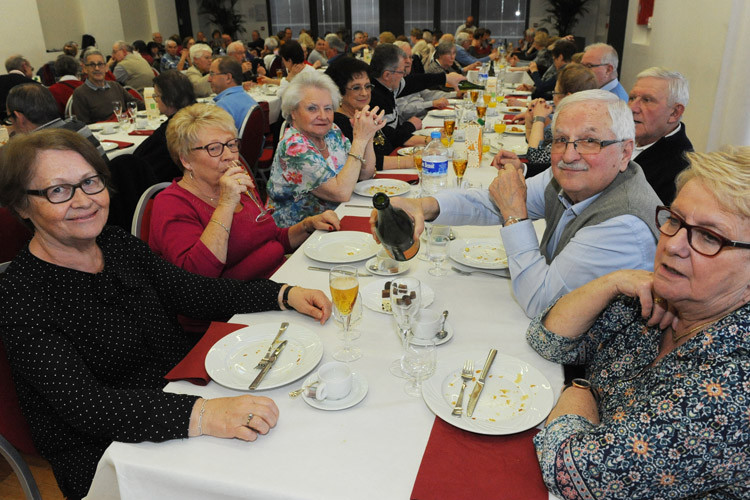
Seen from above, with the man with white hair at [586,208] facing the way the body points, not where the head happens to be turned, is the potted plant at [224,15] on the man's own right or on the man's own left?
on the man's own right

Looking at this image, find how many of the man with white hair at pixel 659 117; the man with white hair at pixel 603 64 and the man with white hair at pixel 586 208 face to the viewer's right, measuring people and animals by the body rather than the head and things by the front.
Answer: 0

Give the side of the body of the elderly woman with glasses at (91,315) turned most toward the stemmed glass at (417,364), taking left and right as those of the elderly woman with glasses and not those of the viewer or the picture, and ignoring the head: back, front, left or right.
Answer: front

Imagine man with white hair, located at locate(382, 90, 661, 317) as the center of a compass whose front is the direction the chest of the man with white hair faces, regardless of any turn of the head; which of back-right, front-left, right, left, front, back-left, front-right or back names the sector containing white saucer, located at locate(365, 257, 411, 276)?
front-right

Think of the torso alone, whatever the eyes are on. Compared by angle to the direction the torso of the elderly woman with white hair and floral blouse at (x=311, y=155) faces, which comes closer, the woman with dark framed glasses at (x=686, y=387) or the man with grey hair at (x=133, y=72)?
the woman with dark framed glasses

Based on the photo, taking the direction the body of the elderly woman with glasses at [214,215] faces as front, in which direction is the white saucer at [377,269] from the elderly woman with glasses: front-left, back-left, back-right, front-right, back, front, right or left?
front

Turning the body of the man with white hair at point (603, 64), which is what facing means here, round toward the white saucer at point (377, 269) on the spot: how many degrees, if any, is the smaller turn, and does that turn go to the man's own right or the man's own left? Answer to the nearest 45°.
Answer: approximately 45° to the man's own left

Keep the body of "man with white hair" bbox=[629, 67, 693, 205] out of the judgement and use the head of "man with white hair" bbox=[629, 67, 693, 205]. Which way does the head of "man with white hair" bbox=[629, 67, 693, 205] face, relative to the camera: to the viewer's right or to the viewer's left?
to the viewer's left

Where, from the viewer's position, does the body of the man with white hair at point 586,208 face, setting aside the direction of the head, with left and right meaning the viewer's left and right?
facing the viewer and to the left of the viewer

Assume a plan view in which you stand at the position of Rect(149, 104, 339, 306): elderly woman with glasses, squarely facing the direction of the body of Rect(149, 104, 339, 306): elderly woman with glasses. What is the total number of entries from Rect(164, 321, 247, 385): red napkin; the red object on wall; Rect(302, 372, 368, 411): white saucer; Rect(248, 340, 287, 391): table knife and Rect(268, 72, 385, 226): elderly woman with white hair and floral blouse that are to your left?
2

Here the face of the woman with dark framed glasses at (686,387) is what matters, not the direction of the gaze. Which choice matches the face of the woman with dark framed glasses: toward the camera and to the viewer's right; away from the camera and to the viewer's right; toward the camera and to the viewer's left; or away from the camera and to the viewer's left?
toward the camera and to the viewer's left

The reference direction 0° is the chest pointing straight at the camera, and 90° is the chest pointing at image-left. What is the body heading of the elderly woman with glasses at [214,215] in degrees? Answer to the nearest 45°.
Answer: approximately 315°

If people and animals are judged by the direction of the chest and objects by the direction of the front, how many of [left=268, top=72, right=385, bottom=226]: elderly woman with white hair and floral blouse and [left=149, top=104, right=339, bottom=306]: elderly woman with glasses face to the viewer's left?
0

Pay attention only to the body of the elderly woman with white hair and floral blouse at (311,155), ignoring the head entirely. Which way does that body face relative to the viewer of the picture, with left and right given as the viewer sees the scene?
facing the viewer and to the right of the viewer

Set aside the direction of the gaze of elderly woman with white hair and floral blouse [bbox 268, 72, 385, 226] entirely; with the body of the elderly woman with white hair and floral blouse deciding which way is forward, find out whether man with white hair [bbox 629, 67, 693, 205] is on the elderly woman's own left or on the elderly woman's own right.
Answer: on the elderly woman's own left
